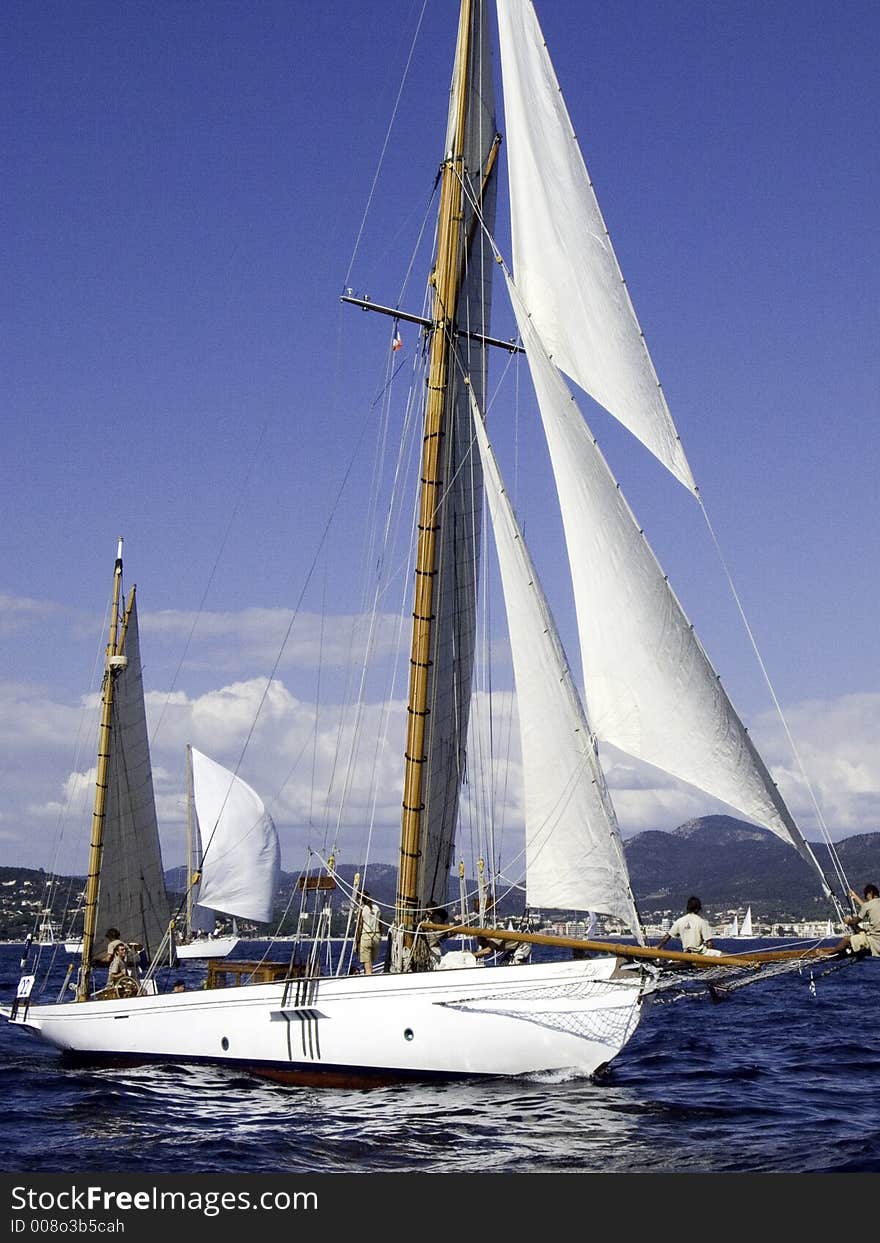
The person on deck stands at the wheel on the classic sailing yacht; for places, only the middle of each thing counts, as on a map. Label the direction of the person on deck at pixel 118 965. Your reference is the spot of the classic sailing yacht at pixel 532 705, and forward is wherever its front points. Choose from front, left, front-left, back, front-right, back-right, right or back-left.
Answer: back

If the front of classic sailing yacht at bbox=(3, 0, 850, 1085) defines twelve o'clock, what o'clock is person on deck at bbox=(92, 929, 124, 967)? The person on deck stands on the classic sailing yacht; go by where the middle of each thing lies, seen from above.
The person on deck is roughly at 6 o'clock from the classic sailing yacht.

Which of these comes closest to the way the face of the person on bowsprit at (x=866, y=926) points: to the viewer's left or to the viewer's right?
to the viewer's left

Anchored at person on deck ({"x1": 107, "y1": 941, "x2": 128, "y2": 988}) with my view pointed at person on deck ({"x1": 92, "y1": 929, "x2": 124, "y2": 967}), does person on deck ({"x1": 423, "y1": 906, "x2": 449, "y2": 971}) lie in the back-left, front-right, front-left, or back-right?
back-right
